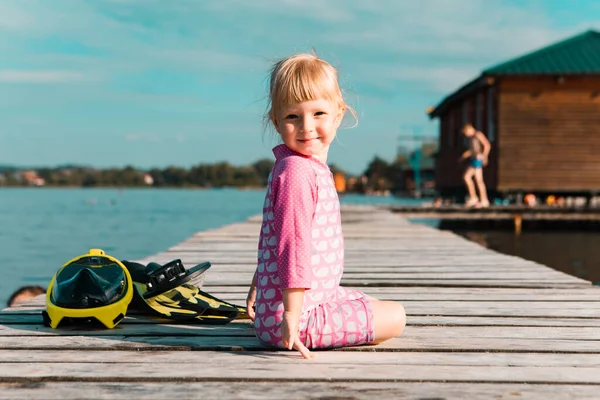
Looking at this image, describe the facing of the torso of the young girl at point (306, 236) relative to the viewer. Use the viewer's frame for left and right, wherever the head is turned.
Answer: facing to the right of the viewer

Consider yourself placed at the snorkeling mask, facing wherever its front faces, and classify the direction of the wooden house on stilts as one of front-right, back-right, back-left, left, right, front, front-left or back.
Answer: back-left

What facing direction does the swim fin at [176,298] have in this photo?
to the viewer's right

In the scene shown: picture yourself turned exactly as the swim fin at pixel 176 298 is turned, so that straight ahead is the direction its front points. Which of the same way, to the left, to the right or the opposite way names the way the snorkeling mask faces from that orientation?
to the right

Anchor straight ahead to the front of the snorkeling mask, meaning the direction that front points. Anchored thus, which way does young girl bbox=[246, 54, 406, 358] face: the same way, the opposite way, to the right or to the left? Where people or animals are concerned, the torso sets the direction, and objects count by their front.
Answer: to the left

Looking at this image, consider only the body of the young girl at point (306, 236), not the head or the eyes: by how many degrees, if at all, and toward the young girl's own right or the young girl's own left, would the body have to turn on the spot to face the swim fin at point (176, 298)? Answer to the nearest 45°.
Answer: approximately 135° to the young girl's own left

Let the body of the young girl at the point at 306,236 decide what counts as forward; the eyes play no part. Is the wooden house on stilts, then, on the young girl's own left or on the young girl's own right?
on the young girl's own left
